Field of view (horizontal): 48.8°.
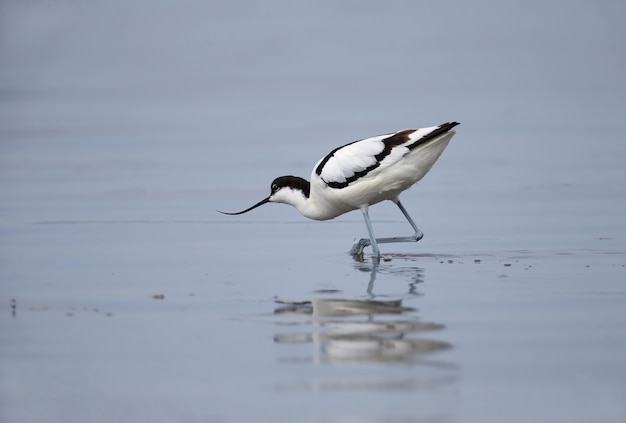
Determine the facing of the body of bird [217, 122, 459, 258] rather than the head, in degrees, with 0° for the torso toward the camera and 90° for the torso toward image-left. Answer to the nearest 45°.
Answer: approximately 90°
